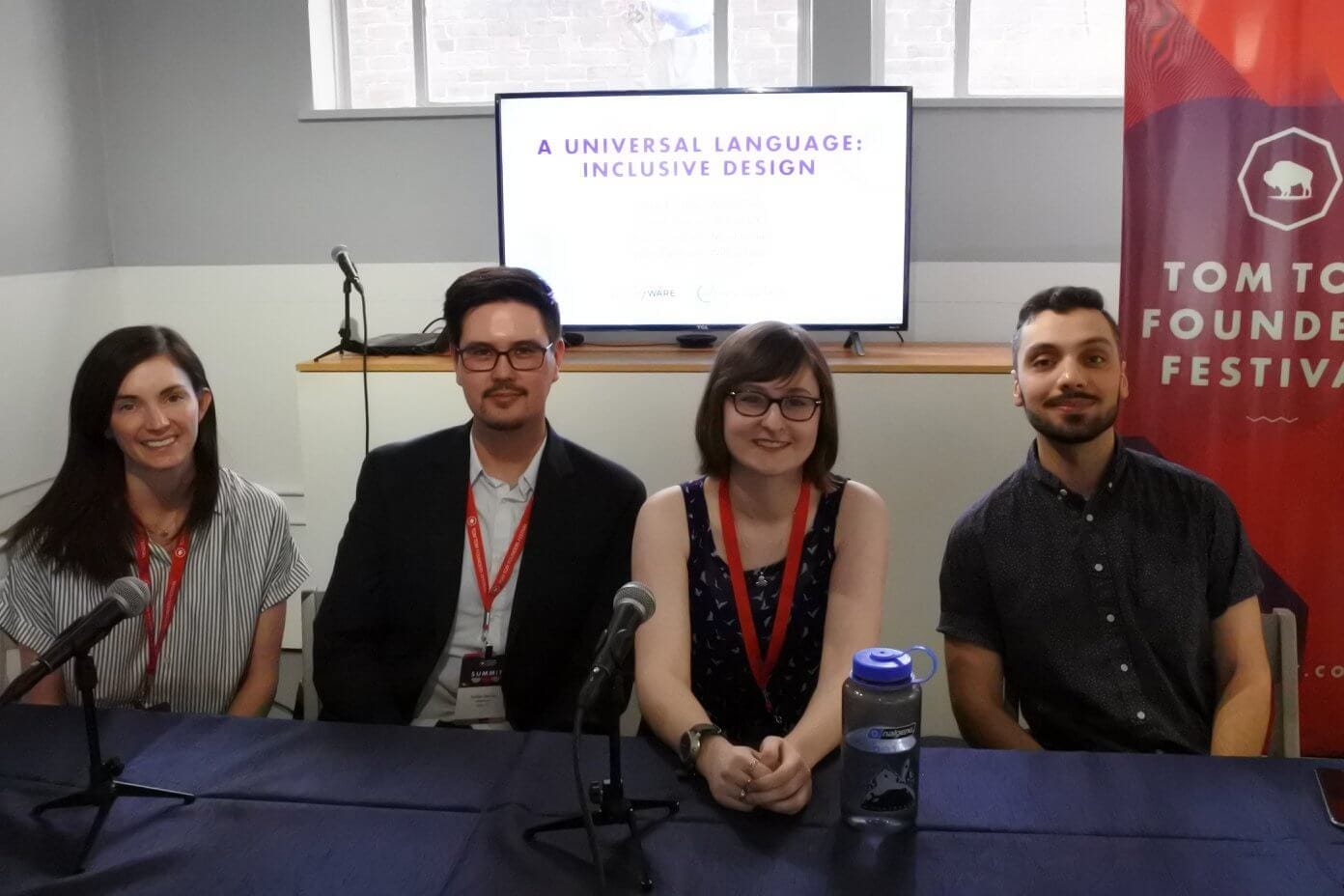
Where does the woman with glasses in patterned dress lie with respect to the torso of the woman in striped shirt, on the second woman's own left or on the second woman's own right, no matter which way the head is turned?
on the second woman's own left

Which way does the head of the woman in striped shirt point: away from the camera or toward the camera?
toward the camera

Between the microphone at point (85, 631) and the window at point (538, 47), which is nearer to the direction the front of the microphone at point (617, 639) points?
the window

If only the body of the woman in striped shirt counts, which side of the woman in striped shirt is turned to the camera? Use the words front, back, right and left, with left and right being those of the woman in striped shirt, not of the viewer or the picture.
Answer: front

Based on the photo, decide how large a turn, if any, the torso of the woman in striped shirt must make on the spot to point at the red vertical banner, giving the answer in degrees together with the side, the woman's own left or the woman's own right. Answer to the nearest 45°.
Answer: approximately 90° to the woman's own left

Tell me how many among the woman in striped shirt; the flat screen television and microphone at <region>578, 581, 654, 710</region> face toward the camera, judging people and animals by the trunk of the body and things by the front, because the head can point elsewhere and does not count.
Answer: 2

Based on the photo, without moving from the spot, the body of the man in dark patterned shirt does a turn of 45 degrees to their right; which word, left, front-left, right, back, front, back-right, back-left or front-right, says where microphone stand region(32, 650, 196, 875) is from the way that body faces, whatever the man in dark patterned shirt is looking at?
front

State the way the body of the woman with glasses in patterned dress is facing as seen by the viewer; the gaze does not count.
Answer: toward the camera

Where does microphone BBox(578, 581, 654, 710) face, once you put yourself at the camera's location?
facing away from the viewer and to the right of the viewer

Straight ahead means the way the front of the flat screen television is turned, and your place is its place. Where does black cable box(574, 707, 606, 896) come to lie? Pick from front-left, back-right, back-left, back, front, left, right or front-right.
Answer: front

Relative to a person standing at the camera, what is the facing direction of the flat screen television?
facing the viewer

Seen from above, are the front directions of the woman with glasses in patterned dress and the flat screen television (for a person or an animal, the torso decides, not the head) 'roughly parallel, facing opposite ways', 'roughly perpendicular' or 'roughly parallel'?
roughly parallel

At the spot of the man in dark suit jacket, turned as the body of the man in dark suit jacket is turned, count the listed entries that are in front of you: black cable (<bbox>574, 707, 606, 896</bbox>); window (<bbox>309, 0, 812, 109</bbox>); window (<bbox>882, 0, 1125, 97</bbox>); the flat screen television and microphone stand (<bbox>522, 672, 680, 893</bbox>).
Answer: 2

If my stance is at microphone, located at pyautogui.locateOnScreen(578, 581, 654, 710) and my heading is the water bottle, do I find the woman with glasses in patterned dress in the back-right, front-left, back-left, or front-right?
front-left

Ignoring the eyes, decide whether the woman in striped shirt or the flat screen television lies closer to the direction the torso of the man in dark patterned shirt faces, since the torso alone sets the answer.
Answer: the woman in striped shirt

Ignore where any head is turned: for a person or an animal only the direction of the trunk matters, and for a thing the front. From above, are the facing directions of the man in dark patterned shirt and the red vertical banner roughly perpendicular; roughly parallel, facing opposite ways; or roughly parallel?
roughly parallel

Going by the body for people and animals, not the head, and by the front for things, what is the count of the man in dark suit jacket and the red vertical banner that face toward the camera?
2

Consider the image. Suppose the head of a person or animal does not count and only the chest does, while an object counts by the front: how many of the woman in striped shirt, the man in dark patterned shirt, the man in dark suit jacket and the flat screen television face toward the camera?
4
